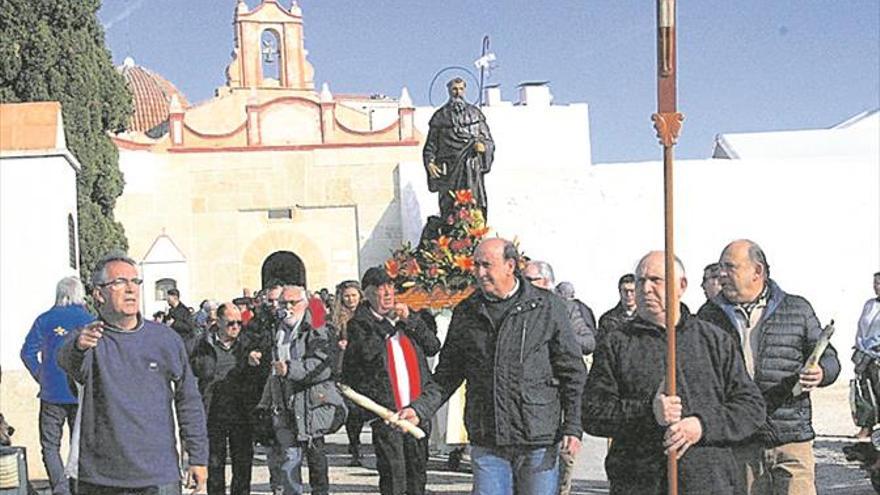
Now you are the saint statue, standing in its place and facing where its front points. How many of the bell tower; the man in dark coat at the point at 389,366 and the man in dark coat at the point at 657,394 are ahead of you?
2

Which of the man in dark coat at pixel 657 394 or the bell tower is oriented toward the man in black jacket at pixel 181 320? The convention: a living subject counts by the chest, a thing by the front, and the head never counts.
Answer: the bell tower

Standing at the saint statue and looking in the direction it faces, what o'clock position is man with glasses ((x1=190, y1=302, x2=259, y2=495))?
The man with glasses is roughly at 3 o'clock from the saint statue.

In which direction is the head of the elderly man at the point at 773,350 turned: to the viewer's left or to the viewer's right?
to the viewer's left

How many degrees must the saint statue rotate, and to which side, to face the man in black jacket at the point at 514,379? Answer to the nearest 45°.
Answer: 0° — it already faces them

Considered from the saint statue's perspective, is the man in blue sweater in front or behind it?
in front

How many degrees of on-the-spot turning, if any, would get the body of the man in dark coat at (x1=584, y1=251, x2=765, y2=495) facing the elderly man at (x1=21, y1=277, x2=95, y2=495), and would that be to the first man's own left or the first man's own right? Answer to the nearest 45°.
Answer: approximately 135° to the first man's own right

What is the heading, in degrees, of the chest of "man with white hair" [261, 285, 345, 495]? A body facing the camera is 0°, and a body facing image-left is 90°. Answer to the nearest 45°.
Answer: approximately 45°

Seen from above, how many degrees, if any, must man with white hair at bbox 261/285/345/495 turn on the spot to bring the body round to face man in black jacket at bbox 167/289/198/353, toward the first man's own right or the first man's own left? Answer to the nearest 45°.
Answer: approximately 135° to the first man's own right

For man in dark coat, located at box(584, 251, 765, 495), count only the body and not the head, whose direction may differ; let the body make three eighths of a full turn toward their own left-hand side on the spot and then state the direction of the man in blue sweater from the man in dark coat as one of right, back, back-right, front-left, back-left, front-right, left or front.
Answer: back-left

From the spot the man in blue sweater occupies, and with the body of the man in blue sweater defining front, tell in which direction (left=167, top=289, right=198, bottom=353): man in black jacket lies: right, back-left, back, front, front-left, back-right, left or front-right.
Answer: back

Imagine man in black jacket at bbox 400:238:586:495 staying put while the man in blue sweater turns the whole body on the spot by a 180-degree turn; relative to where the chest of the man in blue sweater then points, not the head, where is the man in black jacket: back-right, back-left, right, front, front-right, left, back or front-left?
right
